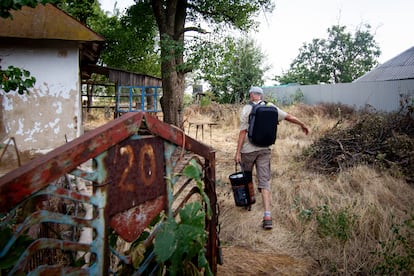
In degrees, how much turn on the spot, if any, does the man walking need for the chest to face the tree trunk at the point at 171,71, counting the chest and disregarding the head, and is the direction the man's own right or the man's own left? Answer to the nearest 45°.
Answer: approximately 45° to the man's own left

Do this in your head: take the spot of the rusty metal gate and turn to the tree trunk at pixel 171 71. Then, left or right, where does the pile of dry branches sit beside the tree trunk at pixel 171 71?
right

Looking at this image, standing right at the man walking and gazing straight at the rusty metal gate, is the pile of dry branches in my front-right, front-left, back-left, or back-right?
back-left

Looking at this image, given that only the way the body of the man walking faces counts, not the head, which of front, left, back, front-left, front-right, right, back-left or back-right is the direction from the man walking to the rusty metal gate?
back

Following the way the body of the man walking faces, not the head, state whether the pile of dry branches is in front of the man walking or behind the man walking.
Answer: in front

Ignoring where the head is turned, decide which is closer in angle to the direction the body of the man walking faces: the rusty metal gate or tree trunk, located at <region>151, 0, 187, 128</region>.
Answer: the tree trunk

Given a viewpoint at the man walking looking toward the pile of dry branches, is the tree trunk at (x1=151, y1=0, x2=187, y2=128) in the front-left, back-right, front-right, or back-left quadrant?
front-left

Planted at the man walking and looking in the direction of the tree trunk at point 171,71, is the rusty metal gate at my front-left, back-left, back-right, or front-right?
back-left

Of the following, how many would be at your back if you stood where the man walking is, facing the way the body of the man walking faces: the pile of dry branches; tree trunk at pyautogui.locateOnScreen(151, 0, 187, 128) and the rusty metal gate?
1

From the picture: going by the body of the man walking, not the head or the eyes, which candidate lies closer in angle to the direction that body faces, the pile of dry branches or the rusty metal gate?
the pile of dry branches

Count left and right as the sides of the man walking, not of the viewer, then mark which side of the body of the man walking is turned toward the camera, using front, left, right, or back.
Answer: back
